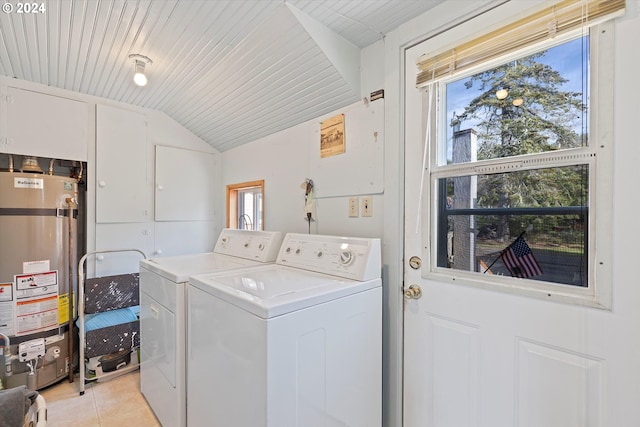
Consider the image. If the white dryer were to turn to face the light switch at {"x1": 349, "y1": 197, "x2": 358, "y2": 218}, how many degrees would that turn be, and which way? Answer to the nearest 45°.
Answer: approximately 135° to its left

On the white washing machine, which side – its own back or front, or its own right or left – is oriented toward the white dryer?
right

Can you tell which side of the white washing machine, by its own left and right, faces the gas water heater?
right

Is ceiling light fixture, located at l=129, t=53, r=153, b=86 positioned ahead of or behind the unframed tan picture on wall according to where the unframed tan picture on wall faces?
ahead

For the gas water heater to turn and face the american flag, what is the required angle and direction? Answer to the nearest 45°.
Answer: approximately 45° to its left

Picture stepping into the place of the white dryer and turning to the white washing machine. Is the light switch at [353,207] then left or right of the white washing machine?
left

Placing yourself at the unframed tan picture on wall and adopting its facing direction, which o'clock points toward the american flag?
The american flag is roughly at 9 o'clock from the unframed tan picture on wall.

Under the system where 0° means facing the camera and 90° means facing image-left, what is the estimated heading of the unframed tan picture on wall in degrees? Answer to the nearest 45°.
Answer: approximately 45°

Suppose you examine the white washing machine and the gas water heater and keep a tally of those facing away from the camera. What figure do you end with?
0

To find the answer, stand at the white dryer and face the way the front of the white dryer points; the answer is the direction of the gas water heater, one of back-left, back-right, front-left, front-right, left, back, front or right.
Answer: right

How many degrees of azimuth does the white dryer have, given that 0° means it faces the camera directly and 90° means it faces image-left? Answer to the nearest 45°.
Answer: approximately 45°
